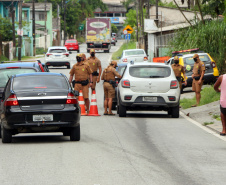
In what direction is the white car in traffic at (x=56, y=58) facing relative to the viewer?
away from the camera

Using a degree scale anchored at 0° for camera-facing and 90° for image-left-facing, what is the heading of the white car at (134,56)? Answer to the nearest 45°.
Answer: approximately 180°

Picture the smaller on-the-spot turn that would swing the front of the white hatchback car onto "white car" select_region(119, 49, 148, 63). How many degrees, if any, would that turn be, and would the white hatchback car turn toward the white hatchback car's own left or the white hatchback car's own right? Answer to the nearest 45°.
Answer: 0° — it already faces it

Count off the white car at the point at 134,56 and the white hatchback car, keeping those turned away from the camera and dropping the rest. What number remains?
2

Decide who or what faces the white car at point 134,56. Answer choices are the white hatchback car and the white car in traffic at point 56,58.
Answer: the white hatchback car

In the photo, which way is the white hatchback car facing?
away from the camera

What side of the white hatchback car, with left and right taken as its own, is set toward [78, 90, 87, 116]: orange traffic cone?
left

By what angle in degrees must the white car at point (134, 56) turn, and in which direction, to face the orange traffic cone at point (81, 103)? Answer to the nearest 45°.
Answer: approximately 180°
